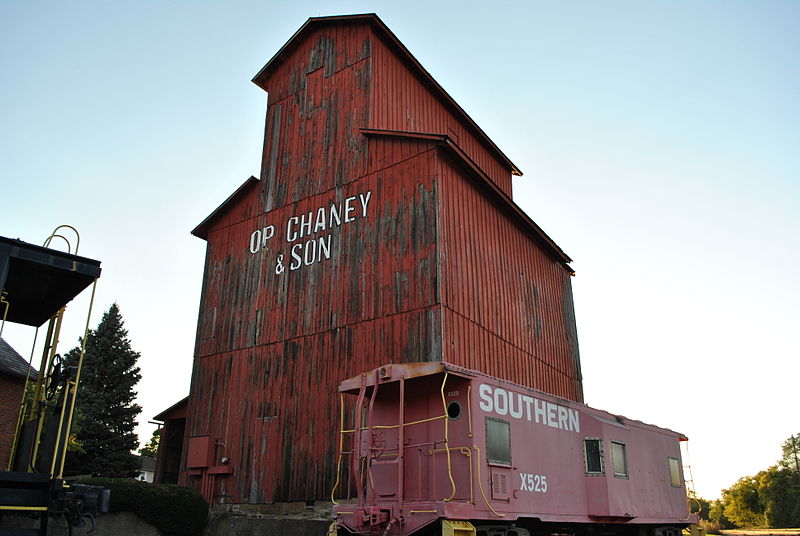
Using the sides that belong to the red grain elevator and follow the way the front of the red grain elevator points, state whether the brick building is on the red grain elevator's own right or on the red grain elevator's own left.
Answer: on the red grain elevator's own right

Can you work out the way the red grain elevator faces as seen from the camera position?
facing the viewer and to the left of the viewer
